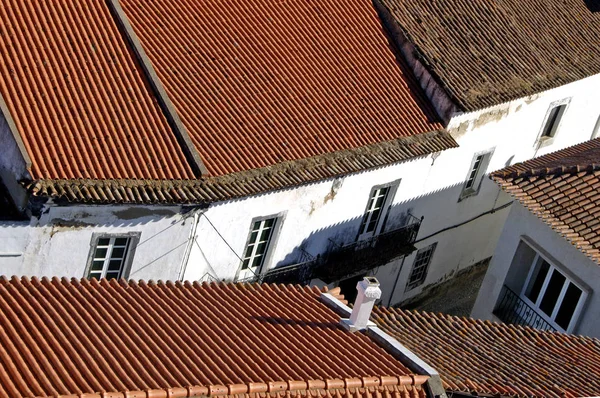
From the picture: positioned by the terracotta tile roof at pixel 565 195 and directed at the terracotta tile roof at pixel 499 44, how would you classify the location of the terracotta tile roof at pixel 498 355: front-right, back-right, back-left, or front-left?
back-left

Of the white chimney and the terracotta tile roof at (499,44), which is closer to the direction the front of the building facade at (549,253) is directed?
the white chimney

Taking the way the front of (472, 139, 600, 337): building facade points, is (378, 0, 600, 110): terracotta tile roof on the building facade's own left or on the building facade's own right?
on the building facade's own right

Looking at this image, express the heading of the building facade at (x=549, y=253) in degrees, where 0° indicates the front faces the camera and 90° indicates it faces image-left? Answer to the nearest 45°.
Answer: approximately 45°
